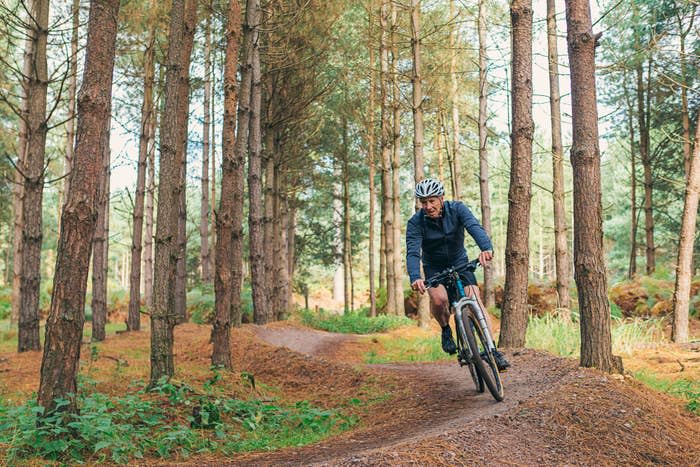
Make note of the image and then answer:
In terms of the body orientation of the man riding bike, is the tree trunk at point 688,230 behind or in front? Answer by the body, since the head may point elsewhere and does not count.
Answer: behind

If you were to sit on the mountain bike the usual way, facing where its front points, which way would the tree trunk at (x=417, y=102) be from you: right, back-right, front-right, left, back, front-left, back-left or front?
back

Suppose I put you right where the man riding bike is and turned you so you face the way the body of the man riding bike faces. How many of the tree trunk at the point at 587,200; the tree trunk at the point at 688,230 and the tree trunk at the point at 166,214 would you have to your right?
1

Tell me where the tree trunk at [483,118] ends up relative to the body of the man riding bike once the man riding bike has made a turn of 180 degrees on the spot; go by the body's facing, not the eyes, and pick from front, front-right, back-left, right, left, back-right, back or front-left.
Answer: front

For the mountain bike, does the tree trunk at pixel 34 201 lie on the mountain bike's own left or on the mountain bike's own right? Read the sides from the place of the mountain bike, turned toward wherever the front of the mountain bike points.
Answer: on the mountain bike's own right

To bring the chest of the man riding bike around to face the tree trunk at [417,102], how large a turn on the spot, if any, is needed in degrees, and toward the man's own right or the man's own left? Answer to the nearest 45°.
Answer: approximately 180°

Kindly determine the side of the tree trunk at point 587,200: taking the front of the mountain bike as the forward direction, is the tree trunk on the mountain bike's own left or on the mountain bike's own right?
on the mountain bike's own left

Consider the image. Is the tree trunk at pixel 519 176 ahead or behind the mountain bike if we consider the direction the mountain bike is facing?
behind

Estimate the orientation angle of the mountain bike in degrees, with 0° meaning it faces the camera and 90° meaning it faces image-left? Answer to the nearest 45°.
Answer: approximately 0°

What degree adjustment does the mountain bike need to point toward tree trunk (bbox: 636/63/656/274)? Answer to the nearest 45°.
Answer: approximately 180°

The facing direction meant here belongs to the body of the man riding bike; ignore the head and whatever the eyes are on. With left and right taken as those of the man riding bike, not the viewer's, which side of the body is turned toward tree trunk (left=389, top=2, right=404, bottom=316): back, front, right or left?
back

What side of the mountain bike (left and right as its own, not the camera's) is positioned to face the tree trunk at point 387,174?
back
